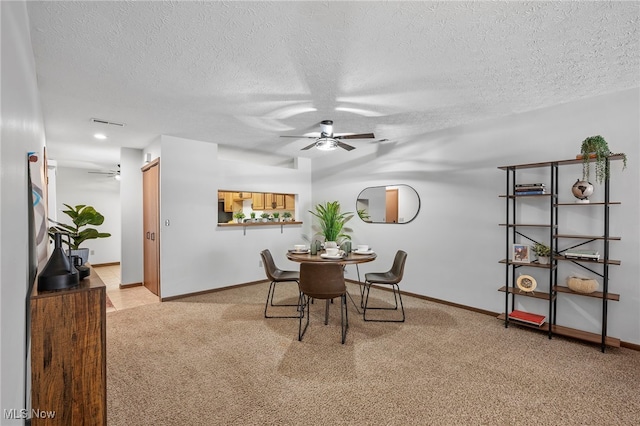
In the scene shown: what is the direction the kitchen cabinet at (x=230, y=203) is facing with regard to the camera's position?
facing the viewer and to the right of the viewer

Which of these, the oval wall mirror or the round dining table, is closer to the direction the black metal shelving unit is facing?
the round dining table

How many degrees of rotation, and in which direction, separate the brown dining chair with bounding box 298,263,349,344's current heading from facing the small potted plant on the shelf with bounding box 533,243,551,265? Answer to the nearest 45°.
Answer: approximately 90° to its right

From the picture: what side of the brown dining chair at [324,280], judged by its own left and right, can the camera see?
back

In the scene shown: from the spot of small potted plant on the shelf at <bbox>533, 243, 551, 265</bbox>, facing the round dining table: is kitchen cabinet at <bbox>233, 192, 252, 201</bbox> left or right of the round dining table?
right

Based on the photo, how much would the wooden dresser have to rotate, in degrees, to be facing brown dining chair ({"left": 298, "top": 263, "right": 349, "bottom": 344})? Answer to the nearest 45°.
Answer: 0° — it already faces it

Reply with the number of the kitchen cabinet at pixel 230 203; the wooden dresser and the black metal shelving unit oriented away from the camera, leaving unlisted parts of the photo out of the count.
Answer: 0

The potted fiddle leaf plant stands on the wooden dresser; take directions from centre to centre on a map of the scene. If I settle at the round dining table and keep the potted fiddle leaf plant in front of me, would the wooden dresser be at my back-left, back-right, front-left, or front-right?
front-left

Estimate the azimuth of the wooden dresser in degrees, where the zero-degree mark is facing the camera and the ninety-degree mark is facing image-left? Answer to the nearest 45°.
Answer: approximately 270°

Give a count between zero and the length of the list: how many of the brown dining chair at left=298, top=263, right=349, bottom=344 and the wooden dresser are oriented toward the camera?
0

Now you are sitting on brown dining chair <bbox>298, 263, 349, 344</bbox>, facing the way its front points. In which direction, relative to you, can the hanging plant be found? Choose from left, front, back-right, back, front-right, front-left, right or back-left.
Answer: right

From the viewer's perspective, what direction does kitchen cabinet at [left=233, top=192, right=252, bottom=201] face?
toward the camera

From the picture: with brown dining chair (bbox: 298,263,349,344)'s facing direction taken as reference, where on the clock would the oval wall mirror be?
The oval wall mirror is roughly at 1 o'clock from the brown dining chair.
